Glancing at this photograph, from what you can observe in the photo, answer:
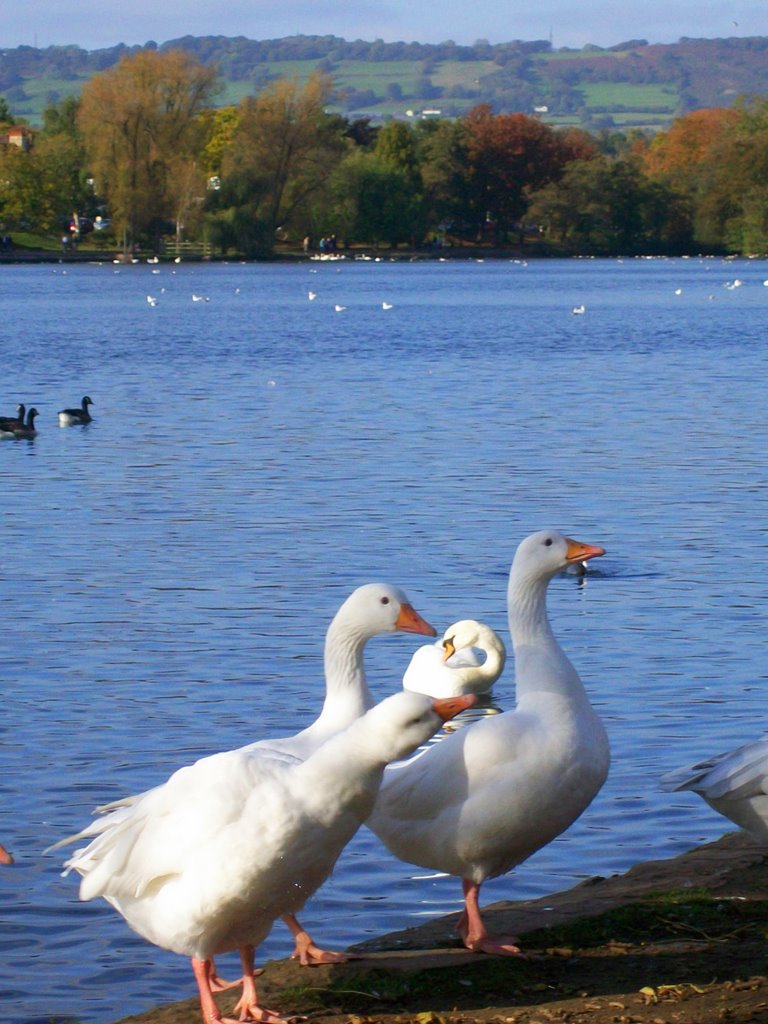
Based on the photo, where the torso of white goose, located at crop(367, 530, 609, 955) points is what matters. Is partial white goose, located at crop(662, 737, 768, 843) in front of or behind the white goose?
in front

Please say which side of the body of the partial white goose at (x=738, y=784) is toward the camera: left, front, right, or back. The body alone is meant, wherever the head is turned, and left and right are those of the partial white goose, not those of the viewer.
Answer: right

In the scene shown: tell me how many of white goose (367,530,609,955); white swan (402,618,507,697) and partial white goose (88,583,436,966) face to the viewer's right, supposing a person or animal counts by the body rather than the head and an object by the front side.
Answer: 3

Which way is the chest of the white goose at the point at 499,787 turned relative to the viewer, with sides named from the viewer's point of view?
facing to the right of the viewer

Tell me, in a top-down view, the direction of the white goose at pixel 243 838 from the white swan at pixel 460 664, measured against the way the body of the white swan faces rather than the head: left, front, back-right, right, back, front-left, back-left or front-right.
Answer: right

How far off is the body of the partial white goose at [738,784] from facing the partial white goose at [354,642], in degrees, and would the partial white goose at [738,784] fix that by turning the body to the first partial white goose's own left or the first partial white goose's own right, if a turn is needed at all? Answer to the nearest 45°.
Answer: approximately 180°

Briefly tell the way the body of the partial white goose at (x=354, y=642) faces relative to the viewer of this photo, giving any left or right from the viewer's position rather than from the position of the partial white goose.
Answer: facing to the right of the viewer

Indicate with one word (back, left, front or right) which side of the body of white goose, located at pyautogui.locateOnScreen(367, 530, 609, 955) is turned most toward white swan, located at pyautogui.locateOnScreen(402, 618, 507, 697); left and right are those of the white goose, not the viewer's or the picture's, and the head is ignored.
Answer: left

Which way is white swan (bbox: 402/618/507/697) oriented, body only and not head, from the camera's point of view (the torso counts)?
to the viewer's right

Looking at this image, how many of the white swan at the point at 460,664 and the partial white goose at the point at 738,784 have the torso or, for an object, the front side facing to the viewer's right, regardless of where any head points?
2

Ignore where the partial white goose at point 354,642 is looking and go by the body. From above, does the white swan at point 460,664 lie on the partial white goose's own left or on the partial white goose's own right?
on the partial white goose's own left
